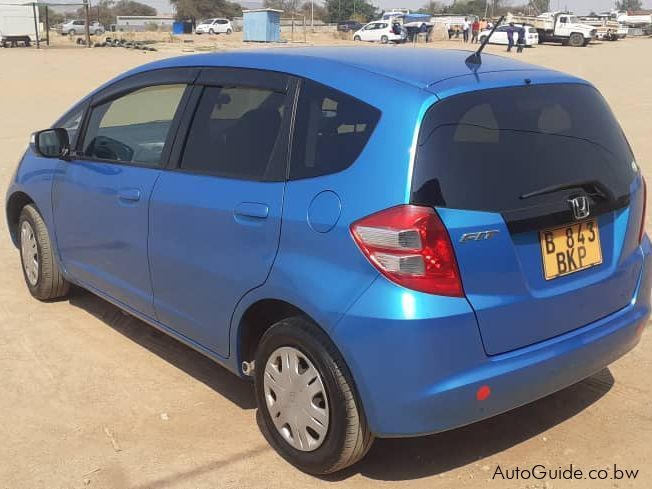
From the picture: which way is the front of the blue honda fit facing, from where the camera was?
facing away from the viewer and to the left of the viewer

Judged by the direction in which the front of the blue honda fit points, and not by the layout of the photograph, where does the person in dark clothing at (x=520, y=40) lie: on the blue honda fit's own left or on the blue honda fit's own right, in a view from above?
on the blue honda fit's own right

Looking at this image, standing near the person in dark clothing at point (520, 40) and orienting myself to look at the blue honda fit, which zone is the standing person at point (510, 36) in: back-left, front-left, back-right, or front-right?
back-right
